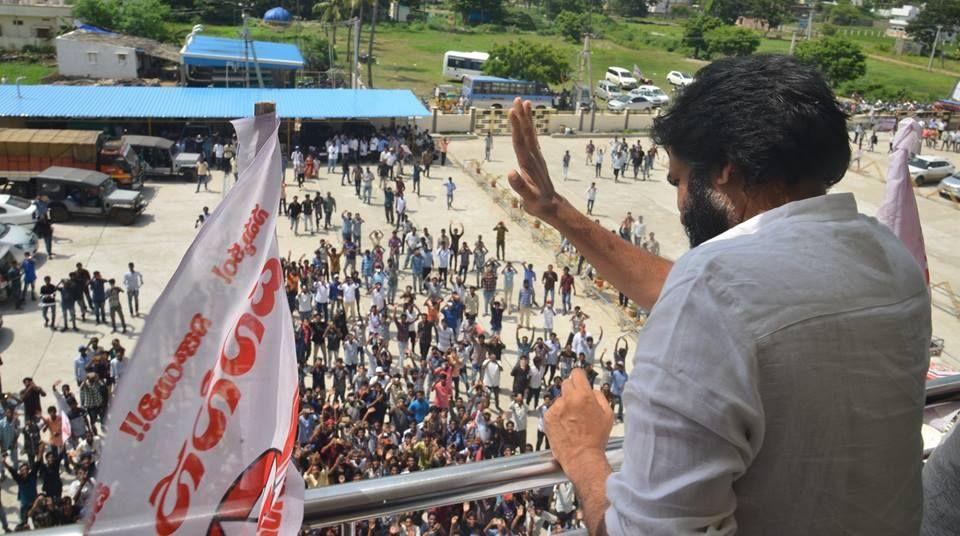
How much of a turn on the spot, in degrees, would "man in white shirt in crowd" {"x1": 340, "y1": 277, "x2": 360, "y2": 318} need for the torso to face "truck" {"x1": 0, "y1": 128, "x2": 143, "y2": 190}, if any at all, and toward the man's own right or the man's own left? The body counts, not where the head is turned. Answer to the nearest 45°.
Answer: approximately 135° to the man's own right

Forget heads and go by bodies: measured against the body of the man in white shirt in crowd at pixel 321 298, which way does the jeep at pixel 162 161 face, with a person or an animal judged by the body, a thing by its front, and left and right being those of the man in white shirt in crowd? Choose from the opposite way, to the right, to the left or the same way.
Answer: to the left

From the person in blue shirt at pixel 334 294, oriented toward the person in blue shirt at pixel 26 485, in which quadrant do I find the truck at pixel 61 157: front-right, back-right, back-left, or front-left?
back-right

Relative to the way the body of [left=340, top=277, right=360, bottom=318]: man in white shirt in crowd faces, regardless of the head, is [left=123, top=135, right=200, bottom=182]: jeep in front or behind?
behind

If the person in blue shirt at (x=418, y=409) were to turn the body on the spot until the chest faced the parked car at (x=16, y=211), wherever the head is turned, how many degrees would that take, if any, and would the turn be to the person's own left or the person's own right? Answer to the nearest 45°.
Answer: approximately 135° to the person's own right

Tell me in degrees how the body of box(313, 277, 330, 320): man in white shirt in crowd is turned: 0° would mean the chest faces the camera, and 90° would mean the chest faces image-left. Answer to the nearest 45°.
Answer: approximately 0°

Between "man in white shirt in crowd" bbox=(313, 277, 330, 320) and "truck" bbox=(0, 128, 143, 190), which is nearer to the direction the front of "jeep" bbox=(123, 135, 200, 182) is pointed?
the man in white shirt in crowd

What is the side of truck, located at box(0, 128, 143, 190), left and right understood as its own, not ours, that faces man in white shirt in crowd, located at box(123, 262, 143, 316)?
right

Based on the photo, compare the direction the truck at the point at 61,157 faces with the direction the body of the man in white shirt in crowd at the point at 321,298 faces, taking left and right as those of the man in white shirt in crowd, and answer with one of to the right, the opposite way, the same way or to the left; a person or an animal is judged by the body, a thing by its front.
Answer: to the left

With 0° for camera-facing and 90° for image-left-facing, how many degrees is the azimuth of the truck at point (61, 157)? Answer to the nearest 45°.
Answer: approximately 270°

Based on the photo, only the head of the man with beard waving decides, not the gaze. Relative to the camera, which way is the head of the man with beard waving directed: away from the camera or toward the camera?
away from the camera

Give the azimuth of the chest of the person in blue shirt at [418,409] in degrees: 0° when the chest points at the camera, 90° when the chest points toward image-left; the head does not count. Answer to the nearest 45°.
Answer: approximately 0°

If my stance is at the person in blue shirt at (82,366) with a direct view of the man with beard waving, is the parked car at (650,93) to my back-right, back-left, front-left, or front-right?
back-left

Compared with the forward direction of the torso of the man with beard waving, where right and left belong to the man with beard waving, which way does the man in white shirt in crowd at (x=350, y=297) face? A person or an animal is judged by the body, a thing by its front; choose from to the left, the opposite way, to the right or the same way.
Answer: the opposite way

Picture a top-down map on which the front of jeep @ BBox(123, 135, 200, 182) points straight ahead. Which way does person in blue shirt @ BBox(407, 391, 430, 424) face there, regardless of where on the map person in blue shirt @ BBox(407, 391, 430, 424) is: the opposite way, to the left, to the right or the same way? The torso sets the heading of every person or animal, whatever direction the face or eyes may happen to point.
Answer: to the right
